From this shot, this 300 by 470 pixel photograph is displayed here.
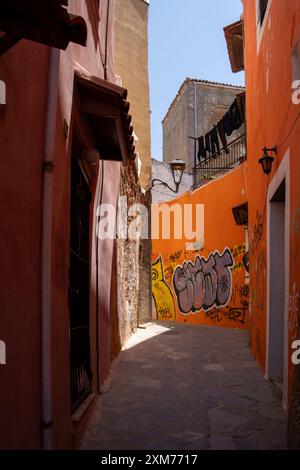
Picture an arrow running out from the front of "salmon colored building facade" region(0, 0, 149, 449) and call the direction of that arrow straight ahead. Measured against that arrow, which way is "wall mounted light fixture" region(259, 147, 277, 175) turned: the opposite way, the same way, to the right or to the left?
the opposite way

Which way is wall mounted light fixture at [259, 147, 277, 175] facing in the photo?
to the viewer's left

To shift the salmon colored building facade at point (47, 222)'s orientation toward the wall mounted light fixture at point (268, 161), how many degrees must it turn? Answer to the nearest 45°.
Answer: approximately 45° to its left

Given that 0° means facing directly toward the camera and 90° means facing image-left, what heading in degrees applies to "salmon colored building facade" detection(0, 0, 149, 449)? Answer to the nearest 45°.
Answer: approximately 270°

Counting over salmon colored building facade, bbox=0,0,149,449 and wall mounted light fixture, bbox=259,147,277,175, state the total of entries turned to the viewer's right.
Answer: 1

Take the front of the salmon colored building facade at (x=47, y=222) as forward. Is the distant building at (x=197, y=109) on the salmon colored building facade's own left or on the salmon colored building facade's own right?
on the salmon colored building facade's own left

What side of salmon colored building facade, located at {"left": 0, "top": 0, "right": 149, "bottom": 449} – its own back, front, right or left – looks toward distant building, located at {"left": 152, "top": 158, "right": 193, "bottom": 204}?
left

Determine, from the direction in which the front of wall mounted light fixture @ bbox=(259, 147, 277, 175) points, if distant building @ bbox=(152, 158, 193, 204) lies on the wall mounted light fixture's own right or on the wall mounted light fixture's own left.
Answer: on the wall mounted light fixture's own right

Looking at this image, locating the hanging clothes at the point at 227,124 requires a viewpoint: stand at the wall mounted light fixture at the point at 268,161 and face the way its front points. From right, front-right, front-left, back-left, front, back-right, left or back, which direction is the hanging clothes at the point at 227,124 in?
right

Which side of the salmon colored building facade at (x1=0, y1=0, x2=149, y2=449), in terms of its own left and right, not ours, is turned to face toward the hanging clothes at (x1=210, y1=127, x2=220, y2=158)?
left

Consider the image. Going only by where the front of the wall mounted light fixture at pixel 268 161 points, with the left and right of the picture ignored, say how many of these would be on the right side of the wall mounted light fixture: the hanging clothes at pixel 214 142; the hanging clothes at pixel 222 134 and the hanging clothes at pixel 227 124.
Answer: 3

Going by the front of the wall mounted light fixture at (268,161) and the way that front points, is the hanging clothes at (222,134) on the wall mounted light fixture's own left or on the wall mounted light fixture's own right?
on the wall mounted light fixture's own right
